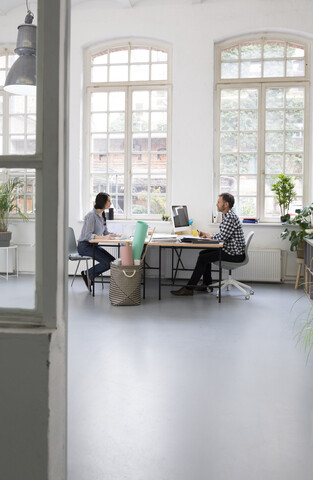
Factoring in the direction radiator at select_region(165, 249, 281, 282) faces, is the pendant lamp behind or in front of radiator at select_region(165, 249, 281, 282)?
in front

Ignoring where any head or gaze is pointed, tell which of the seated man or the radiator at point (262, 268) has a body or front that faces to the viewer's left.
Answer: the seated man

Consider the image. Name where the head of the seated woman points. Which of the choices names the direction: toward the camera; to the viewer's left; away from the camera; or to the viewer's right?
to the viewer's right

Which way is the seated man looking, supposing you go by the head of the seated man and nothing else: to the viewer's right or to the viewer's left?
to the viewer's left

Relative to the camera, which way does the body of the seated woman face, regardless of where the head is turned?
to the viewer's right

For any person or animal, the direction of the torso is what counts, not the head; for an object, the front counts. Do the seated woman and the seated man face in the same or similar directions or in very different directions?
very different directions

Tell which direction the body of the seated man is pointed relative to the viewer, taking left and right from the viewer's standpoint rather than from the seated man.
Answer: facing to the left of the viewer

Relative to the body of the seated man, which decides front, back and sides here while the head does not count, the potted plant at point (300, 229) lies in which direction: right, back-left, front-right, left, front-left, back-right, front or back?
back-right

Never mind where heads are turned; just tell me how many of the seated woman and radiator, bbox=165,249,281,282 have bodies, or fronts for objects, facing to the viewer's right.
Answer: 1

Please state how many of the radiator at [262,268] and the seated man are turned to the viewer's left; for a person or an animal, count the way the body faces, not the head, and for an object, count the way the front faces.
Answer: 1

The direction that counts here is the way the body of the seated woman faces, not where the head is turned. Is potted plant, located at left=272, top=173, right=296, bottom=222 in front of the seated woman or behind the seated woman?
in front
